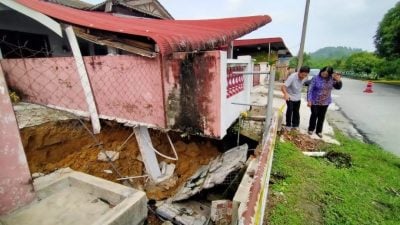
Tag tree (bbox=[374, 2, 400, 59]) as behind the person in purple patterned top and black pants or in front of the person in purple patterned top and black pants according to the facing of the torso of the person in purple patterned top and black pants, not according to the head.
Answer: behind

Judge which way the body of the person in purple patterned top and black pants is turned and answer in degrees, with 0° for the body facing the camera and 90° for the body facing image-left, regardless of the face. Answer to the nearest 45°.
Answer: approximately 0°

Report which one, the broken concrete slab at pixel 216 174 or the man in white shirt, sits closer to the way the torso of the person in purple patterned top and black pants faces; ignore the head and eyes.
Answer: the broken concrete slab

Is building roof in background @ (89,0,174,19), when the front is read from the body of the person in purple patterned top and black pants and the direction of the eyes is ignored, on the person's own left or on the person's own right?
on the person's own right

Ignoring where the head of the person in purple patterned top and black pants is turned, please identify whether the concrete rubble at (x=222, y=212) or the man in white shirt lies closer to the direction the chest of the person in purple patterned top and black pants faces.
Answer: the concrete rubble

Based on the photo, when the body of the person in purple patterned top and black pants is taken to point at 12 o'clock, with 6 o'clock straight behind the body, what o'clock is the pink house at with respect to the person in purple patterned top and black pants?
The pink house is roughly at 1 o'clock from the person in purple patterned top and black pants.
